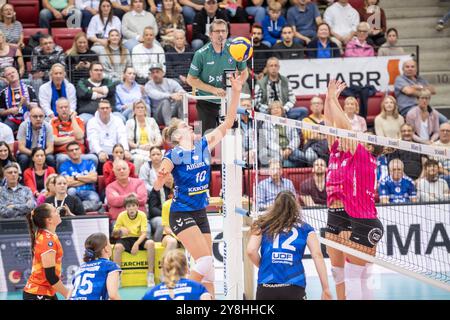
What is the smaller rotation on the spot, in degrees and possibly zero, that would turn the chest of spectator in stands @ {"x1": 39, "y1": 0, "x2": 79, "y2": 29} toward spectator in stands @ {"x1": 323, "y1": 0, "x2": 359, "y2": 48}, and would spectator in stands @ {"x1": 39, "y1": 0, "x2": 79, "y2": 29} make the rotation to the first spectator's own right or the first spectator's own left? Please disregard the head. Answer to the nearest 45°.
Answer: approximately 90° to the first spectator's own left

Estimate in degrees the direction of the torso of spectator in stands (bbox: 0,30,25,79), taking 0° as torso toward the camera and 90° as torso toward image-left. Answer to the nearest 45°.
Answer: approximately 0°

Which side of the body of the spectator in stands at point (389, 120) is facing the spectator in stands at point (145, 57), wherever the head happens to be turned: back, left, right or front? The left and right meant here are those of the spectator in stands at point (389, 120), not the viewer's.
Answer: right

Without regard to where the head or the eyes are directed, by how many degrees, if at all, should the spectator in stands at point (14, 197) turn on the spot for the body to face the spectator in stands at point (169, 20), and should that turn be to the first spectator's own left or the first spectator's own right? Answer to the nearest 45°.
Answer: approximately 135° to the first spectator's own left

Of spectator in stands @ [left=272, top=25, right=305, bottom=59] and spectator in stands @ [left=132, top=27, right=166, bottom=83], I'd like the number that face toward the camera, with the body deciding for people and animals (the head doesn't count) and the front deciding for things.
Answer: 2

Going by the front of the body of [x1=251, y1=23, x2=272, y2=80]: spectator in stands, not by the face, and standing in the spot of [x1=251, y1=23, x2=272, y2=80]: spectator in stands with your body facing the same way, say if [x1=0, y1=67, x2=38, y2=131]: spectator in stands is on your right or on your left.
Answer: on your right
